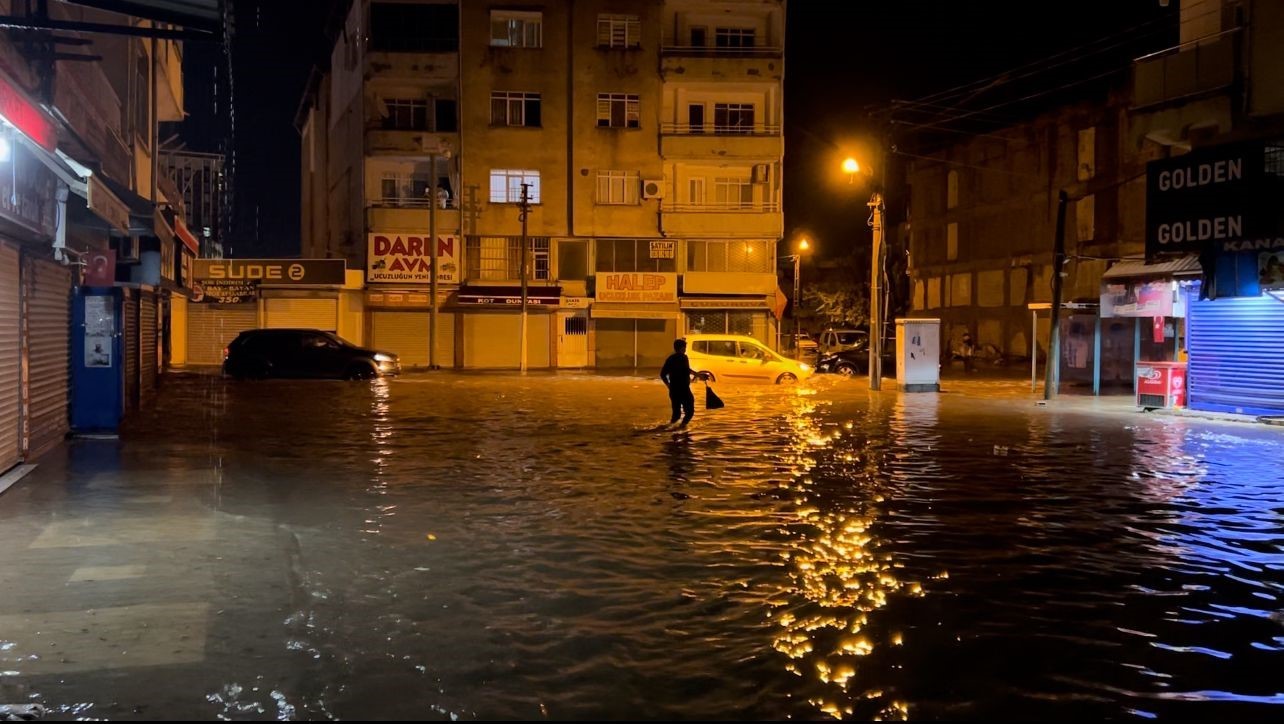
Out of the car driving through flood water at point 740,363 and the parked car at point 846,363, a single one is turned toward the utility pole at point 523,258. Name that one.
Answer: the parked car at point 846,363

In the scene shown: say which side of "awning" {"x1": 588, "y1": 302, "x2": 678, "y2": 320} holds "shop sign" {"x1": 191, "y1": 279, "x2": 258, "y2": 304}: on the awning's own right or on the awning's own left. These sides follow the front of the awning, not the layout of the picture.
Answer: on the awning's own right

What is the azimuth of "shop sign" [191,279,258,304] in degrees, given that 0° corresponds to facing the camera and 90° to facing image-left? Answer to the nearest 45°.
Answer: approximately 0°

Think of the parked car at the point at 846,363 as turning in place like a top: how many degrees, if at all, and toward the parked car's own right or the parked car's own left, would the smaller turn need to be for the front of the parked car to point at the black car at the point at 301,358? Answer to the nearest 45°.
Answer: approximately 45° to the parked car's own left

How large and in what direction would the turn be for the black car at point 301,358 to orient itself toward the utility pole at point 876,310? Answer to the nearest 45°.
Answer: approximately 45° to its right

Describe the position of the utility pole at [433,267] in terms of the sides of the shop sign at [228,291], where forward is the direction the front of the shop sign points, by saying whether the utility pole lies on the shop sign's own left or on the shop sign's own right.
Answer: on the shop sign's own left

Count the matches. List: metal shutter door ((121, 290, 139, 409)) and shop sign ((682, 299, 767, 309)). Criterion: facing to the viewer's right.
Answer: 1

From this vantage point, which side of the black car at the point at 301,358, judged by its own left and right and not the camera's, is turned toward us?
right

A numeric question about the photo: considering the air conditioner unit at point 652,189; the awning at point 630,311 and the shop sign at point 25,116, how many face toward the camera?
2

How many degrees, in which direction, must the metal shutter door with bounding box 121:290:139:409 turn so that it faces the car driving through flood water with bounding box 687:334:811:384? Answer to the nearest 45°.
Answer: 0° — it already faces it

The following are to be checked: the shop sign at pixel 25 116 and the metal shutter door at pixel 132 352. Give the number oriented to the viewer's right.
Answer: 2

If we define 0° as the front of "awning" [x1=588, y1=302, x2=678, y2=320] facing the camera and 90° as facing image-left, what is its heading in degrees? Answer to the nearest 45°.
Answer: approximately 0°

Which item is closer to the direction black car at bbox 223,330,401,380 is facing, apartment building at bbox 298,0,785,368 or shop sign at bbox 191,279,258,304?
the apartment building
